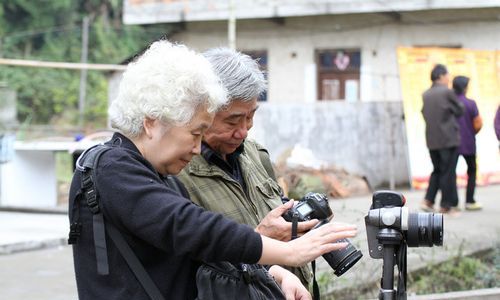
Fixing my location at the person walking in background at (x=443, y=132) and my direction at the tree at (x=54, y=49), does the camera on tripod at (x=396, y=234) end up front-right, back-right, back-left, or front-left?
back-left

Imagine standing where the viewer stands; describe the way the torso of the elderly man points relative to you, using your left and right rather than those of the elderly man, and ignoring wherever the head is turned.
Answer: facing the viewer and to the right of the viewer

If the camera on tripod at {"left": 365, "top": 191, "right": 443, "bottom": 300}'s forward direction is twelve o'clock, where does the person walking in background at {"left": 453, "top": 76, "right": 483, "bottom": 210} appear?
The person walking in background is roughly at 9 o'clock from the camera on tripod.

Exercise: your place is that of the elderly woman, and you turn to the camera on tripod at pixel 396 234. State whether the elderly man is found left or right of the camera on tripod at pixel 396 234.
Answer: left

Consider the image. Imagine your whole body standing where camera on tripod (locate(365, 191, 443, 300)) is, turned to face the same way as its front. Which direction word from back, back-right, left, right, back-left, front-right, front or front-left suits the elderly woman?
back-right

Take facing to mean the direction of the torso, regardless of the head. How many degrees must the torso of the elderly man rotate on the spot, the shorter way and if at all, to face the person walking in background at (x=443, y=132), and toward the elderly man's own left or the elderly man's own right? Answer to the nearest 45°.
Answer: approximately 135° to the elderly man's own left

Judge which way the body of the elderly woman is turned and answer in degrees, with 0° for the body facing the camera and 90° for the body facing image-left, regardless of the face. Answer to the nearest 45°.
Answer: approximately 270°

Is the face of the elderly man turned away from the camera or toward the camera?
toward the camera

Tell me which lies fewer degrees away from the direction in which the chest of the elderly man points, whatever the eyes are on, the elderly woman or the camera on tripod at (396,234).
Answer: the camera on tripod

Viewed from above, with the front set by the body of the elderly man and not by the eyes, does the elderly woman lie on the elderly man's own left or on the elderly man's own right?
on the elderly man's own right

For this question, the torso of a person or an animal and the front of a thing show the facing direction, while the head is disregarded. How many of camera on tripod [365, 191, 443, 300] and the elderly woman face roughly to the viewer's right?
2

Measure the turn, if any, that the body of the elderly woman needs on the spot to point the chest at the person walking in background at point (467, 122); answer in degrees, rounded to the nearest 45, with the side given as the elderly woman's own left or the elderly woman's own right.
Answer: approximately 90° to the elderly woman's own left

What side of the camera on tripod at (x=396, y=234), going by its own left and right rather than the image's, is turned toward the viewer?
right
